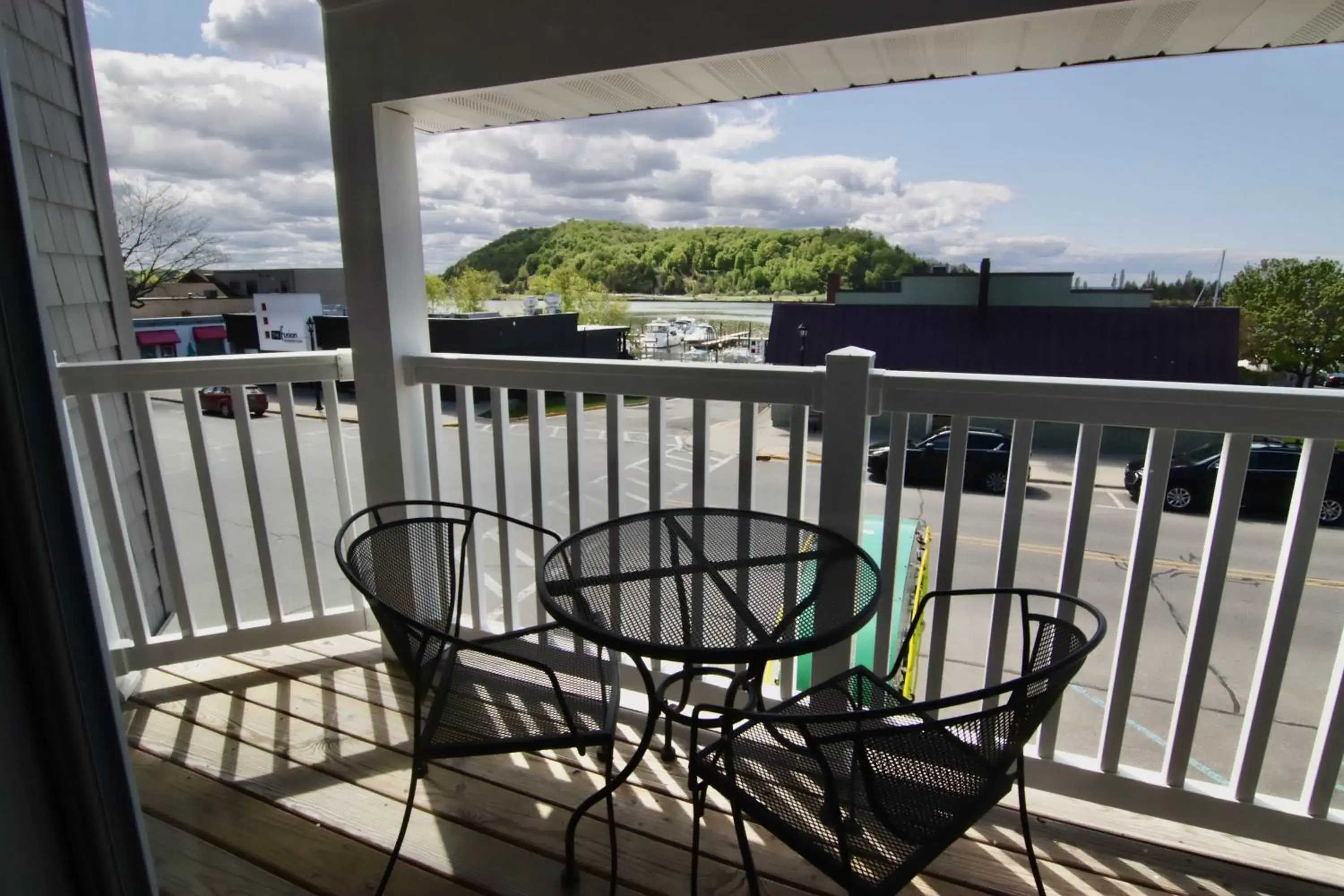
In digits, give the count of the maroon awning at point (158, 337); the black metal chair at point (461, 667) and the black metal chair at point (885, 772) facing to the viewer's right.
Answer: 1

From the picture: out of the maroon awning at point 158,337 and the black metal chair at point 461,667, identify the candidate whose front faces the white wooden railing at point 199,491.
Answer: the maroon awning

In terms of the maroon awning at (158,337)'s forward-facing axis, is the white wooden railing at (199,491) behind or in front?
in front

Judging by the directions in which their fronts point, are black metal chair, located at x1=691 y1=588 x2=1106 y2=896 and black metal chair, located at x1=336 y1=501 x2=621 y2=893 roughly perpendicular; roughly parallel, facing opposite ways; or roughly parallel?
roughly perpendicular

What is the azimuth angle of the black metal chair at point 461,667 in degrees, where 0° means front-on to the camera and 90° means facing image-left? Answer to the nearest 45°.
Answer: approximately 270°

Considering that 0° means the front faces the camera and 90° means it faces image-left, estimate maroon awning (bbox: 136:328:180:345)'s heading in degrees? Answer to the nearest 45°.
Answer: approximately 0°

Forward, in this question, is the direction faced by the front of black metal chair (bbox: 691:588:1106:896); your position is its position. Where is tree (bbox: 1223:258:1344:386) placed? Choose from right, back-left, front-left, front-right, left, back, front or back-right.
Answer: right

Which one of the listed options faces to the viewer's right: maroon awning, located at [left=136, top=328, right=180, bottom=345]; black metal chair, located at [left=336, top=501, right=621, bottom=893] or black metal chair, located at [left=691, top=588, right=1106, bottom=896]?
black metal chair, located at [left=336, top=501, right=621, bottom=893]

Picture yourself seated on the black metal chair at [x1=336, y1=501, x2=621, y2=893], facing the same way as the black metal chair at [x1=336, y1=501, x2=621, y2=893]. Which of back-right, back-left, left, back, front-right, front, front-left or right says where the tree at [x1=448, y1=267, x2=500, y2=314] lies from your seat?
left

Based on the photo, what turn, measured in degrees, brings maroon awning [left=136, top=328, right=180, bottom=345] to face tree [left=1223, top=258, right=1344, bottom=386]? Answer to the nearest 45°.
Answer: approximately 45° to its left

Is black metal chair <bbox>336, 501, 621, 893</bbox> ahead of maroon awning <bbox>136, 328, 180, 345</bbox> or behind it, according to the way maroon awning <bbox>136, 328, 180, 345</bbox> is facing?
ahead

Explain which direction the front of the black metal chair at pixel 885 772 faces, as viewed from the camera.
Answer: facing away from the viewer and to the left of the viewer
